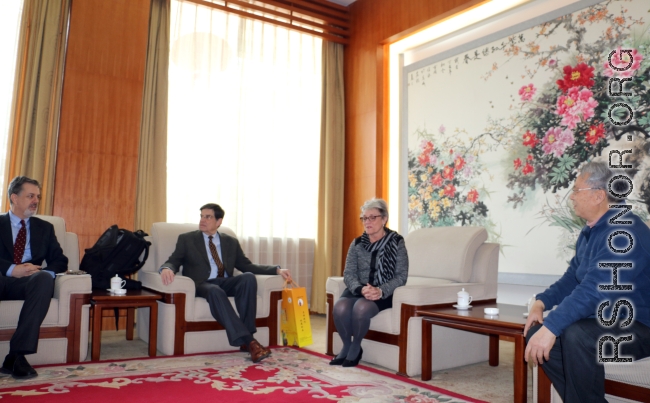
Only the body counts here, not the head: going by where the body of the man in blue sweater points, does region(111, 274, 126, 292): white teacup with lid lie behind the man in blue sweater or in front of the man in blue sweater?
in front

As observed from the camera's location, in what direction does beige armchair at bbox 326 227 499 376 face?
facing the viewer and to the left of the viewer

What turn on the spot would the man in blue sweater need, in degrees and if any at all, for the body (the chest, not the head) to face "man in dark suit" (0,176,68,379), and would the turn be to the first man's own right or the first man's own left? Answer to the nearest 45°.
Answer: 0° — they already face them

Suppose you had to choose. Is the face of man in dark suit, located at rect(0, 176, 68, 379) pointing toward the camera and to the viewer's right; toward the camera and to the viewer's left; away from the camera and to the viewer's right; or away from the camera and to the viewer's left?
toward the camera and to the viewer's right

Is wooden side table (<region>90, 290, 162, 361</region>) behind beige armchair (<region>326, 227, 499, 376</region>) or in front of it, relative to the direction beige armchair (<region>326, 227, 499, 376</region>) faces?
in front

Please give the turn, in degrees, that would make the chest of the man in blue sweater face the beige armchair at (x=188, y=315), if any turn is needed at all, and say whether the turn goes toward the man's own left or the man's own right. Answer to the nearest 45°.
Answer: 0° — they already face it

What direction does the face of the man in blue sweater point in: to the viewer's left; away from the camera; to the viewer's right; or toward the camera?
to the viewer's left

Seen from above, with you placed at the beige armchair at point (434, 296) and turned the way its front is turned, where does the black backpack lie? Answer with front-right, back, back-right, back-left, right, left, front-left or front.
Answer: front-right

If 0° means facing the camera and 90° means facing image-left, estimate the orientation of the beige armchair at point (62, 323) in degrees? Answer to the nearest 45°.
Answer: approximately 0°

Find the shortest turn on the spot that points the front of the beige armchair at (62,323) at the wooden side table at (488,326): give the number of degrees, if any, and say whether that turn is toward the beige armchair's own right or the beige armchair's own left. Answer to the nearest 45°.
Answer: approximately 45° to the beige armchair's own left

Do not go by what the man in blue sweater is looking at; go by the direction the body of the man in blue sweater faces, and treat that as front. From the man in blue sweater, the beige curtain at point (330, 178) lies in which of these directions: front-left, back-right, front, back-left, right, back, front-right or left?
front-right

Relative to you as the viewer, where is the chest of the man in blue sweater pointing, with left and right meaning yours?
facing to the left of the viewer
